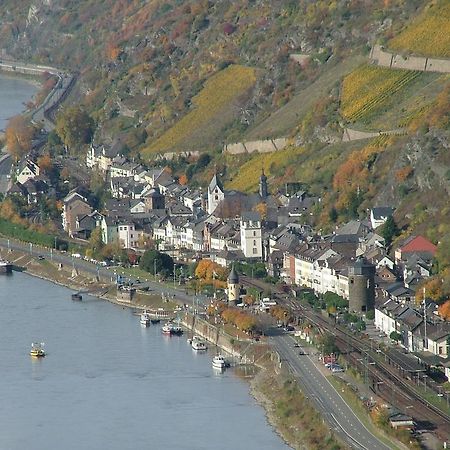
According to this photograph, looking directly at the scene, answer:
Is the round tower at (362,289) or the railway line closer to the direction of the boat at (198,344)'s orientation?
the railway line
